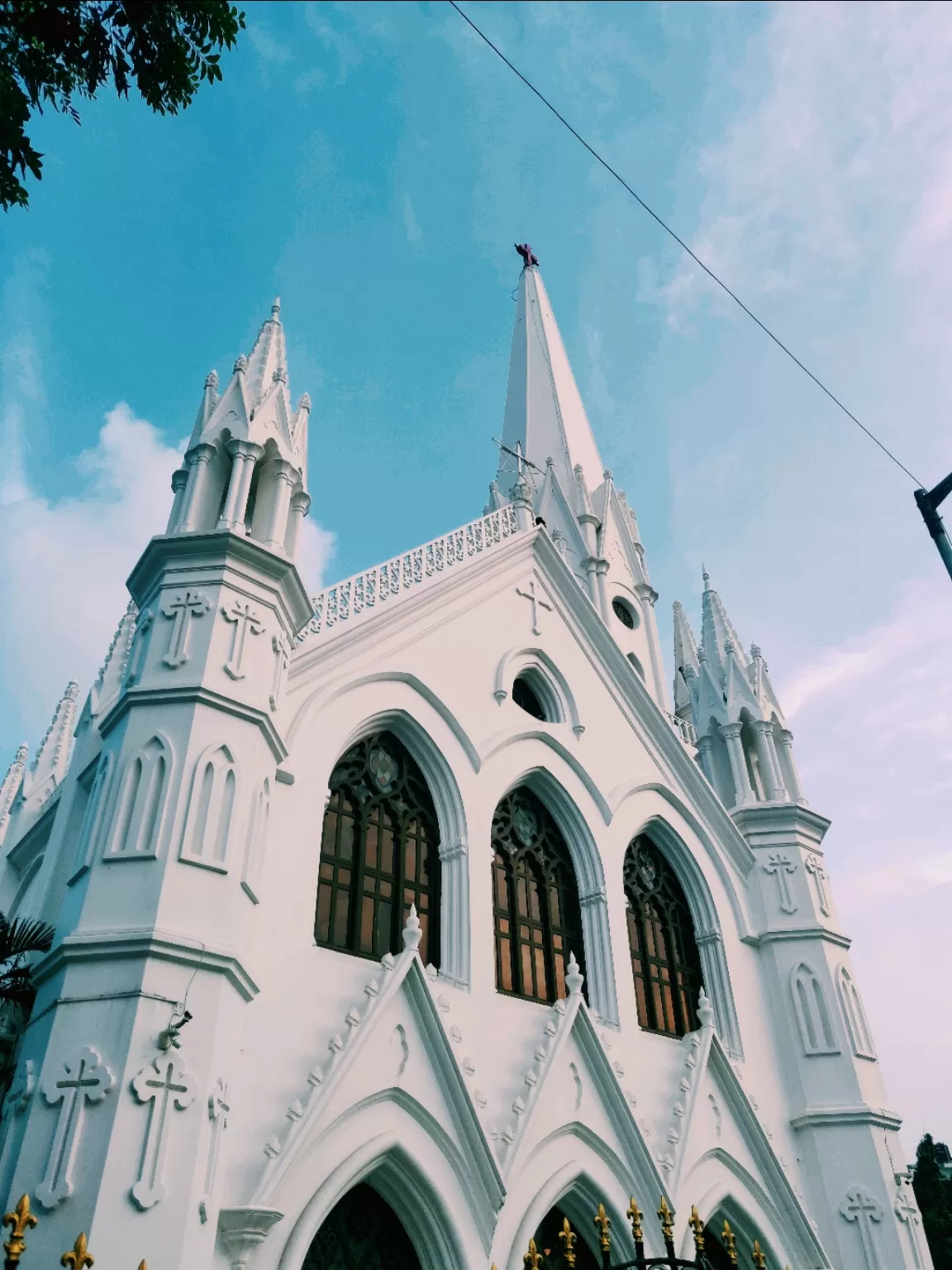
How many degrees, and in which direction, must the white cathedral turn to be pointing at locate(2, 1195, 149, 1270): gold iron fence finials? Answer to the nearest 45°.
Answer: approximately 45° to its right

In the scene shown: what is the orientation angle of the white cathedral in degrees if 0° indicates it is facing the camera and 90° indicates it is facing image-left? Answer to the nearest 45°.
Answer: approximately 315°
